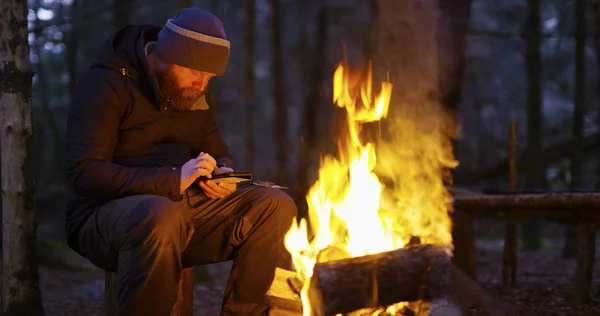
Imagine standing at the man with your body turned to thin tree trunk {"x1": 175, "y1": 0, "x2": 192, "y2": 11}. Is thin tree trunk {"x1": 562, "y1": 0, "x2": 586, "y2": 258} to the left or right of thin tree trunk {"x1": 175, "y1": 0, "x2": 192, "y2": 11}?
right

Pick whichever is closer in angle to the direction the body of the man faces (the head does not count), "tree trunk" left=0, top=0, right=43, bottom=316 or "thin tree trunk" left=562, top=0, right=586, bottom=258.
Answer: the thin tree trunk

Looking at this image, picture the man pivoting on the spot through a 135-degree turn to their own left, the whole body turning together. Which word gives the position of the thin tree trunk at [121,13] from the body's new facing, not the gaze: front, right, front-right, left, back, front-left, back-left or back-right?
front

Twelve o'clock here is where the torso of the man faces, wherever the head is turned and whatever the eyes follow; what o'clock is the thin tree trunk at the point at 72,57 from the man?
The thin tree trunk is roughly at 7 o'clock from the man.

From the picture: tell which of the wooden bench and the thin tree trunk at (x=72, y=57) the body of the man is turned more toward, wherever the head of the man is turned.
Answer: the wooden bench

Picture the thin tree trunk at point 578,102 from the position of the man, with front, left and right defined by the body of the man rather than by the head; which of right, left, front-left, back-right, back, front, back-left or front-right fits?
left

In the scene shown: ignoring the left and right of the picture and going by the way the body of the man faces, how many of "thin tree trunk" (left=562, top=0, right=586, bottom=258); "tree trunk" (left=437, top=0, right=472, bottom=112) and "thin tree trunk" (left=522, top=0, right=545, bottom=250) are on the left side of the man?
3

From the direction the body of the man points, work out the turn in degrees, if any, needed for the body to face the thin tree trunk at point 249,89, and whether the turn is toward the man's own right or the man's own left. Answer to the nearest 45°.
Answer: approximately 135° to the man's own left

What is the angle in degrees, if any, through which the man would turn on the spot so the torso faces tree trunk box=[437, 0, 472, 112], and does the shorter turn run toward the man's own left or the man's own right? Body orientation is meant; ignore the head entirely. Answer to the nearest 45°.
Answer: approximately 90° to the man's own left

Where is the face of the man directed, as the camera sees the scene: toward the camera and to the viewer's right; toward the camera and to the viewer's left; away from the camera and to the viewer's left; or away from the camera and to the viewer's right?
toward the camera and to the viewer's right

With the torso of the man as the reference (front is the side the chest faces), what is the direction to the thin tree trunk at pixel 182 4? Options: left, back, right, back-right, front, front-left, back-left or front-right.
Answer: back-left

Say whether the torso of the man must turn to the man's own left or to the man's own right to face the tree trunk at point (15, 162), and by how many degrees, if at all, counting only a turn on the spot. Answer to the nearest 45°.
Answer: approximately 180°
